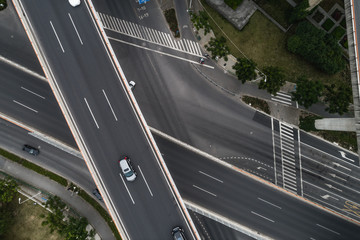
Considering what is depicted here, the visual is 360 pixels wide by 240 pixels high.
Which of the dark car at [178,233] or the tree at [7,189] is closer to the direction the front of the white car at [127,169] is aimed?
the dark car

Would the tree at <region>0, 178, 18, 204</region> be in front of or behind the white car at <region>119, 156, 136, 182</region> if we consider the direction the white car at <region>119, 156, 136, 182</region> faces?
behind

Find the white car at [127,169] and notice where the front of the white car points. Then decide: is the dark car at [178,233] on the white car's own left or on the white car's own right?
on the white car's own left

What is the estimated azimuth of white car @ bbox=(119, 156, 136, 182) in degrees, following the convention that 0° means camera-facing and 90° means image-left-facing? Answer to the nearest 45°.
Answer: approximately 315°
